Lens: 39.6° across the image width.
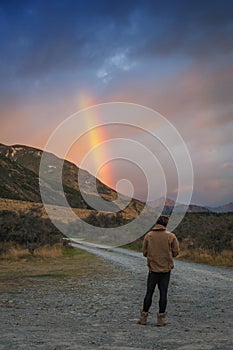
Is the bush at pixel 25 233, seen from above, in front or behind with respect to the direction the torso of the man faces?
in front

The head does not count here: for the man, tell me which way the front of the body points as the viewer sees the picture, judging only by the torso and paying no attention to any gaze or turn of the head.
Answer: away from the camera
